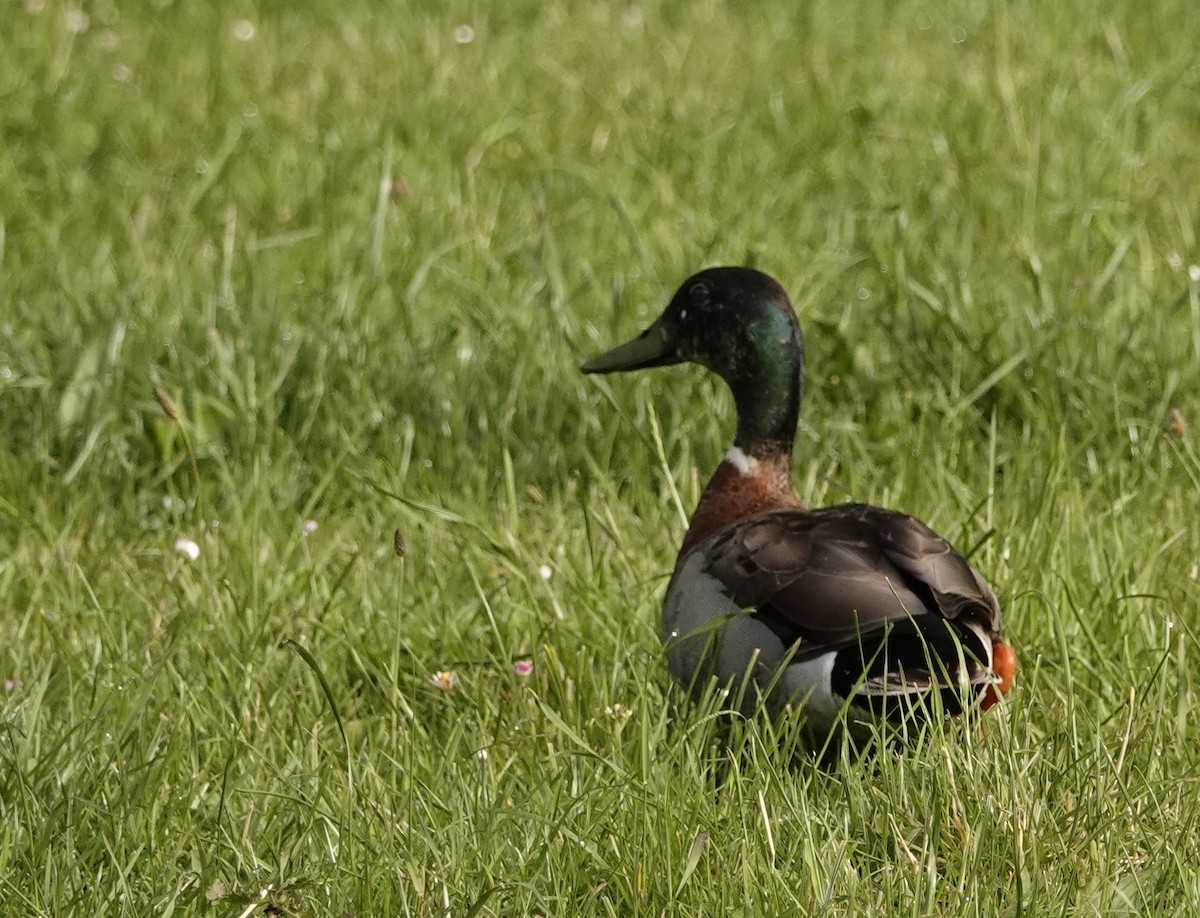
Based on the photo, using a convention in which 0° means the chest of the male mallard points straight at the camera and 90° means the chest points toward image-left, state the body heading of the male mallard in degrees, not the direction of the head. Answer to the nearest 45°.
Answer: approximately 135°
